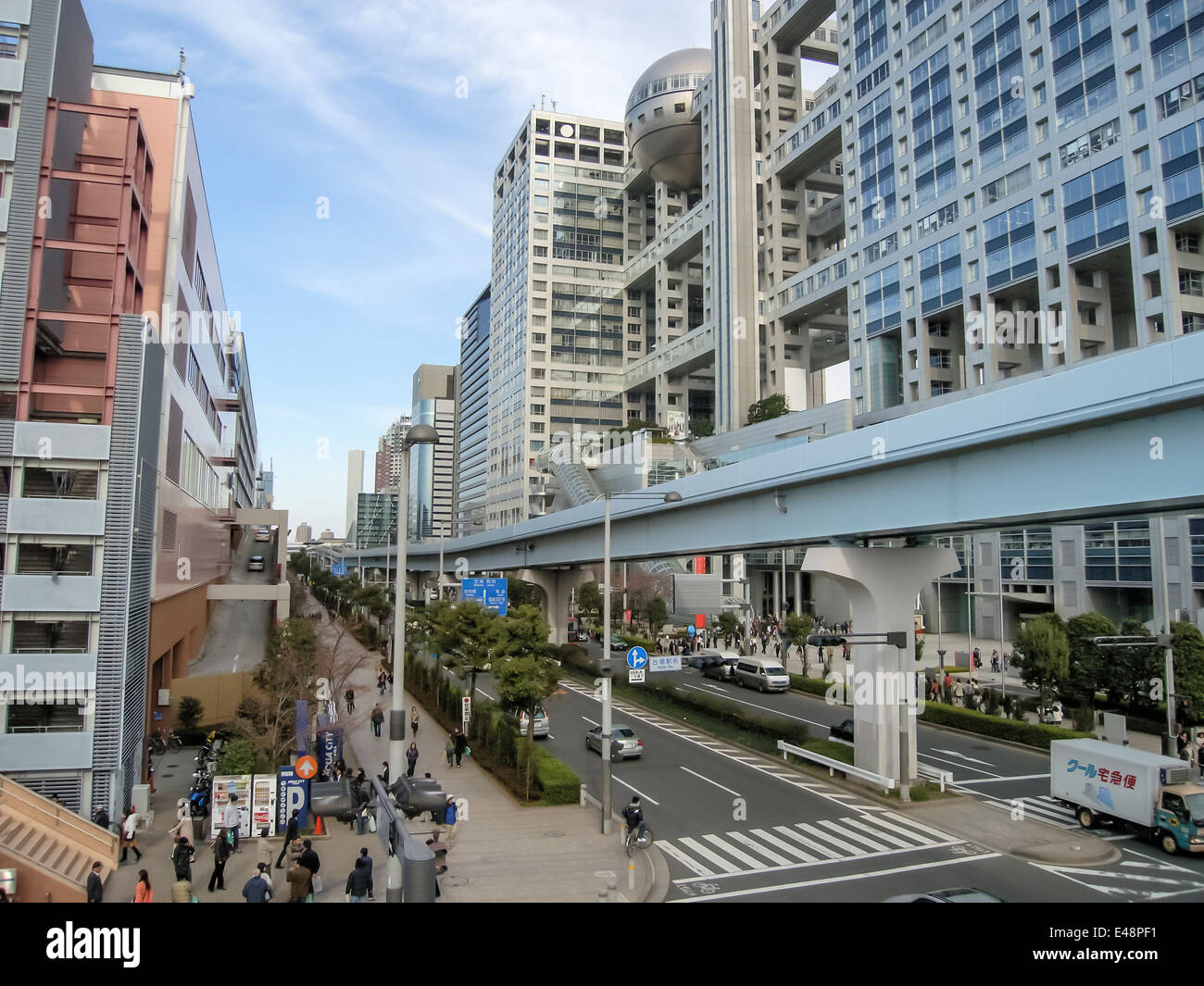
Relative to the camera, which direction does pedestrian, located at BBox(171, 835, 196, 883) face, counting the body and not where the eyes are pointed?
away from the camera

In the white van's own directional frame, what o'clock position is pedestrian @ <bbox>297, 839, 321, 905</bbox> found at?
The pedestrian is roughly at 2 o'clock from the white van.

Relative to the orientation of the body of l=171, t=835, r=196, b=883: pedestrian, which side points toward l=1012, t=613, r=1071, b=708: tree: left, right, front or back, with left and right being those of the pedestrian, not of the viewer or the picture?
right

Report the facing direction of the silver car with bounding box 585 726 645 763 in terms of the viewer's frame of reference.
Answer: facing away from the viewer and to the left of the viewer

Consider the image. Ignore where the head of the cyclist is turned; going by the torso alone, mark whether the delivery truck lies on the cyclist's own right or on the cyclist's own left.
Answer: on the cyclist's own right

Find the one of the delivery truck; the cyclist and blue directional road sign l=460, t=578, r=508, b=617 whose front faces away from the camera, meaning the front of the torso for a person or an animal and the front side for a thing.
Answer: the cyclist

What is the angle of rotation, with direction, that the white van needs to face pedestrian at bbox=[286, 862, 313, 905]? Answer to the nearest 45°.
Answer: approximately 45° to its right

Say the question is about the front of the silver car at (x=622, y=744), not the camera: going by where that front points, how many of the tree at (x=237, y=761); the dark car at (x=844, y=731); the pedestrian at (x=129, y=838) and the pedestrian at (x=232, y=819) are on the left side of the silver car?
3

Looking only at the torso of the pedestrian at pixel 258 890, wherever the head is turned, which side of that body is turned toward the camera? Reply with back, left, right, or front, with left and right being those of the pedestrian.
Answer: back

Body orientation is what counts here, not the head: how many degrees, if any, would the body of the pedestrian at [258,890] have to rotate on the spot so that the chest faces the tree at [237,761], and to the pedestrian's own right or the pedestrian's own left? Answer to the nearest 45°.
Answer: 0° — they already face it

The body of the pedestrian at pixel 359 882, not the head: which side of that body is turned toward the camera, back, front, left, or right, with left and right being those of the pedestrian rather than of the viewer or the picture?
back

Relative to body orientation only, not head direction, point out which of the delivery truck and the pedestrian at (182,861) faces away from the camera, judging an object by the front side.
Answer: the pedestrian

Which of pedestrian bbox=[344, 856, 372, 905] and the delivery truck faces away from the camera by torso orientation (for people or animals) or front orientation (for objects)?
the pedestrian

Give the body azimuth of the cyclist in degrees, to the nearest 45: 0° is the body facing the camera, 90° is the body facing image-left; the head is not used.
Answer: approximately 180°

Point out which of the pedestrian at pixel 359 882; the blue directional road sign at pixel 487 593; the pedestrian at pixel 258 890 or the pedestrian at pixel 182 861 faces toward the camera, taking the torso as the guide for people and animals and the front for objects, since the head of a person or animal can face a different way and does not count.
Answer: the blue directional road sign

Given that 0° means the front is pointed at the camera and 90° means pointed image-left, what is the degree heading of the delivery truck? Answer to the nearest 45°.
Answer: approximately 315°

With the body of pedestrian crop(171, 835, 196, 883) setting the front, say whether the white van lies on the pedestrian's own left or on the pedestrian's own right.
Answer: on the pedestrian's own right
